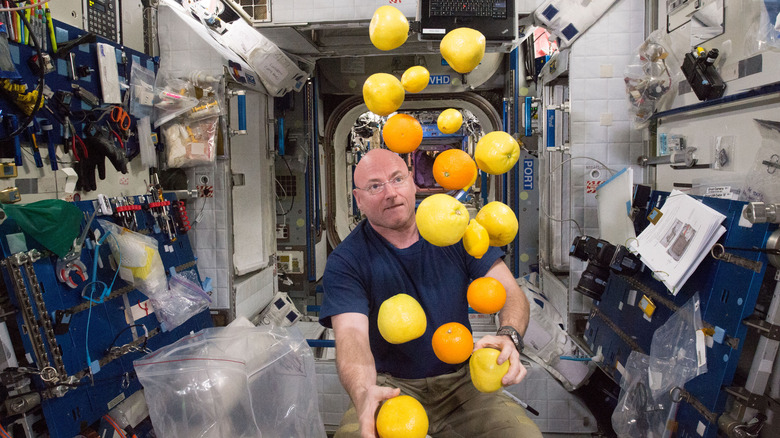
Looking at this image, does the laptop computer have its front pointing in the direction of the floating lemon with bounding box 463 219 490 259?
yes

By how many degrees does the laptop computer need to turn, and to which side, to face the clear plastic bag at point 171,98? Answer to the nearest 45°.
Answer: approximately 90° to its right

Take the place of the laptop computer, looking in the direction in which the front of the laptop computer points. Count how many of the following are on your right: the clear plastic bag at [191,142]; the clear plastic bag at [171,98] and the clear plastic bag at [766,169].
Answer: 2

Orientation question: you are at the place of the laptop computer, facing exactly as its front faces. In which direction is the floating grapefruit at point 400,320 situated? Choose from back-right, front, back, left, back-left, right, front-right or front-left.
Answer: front

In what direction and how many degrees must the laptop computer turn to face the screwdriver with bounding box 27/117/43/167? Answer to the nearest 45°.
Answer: approximately 90° to its right

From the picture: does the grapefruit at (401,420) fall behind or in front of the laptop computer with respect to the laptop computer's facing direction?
in front

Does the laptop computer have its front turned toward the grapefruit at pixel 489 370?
yes

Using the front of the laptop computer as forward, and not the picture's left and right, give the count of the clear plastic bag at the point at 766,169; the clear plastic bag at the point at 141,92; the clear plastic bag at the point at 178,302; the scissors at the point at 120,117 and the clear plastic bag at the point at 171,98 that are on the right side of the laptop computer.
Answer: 4

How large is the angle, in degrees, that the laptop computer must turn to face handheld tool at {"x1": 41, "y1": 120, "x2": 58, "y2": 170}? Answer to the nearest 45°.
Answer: approximately 90° to its right

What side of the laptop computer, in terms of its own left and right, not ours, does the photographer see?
front

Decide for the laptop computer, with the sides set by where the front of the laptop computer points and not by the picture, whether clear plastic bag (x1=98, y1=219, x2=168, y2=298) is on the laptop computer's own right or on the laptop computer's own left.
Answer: on the laptop computer's own right

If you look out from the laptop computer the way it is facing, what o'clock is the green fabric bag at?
The green fabric bag is roughly at 2 o'clock from the laptop computer.

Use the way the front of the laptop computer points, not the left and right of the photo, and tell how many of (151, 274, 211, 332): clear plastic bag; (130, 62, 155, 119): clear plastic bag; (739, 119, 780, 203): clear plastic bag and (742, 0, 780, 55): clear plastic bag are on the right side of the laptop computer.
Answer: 2

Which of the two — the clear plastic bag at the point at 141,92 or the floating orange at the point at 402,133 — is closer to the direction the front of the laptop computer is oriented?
the floating orange

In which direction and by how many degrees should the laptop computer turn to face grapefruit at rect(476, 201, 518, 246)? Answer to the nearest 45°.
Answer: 0° — it already faces it

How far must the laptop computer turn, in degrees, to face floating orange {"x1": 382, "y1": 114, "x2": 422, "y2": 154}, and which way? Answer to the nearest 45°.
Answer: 0° — it already faces it

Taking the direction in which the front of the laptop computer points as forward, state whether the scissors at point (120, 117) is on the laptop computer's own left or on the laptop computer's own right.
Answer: on the laptop computer's own right

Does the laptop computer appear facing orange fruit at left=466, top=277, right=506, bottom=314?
yes

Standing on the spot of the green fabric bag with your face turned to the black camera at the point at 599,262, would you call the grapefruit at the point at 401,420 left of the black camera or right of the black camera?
right
